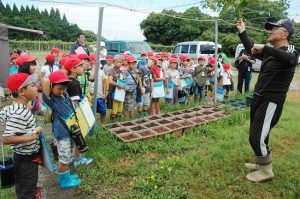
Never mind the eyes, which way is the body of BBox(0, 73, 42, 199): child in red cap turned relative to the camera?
to the viewer's right

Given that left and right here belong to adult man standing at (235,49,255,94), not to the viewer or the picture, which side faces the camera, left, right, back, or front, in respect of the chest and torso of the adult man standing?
front

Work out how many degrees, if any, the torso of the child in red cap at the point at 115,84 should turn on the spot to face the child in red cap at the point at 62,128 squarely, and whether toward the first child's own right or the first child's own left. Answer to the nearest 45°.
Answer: approximately 45° to the first child's own right

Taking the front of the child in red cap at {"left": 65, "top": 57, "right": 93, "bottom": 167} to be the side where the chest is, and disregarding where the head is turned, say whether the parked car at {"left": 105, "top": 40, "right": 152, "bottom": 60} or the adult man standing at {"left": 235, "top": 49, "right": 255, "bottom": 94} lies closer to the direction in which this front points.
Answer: the adult man standing

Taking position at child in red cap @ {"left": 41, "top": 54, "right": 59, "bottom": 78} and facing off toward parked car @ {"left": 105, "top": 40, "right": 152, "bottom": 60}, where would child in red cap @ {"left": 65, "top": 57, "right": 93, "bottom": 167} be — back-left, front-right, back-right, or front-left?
back-right

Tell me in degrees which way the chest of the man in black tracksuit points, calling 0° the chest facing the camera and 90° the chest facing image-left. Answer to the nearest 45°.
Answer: approximately 90°

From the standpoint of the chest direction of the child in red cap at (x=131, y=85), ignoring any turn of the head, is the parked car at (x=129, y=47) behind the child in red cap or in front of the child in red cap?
behind

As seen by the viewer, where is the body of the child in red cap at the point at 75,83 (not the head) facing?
to the viewer's right

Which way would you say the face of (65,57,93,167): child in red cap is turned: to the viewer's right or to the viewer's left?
to the viewer's right

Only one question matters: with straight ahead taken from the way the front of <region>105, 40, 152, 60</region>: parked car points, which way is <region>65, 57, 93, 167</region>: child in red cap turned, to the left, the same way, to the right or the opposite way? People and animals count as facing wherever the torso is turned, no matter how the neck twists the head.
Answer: the same way

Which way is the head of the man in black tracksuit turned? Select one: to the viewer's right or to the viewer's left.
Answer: to the viewer's left

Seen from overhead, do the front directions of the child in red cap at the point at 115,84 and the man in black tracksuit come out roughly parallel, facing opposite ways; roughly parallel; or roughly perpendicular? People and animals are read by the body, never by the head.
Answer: roughly parallel, facing opposite ways

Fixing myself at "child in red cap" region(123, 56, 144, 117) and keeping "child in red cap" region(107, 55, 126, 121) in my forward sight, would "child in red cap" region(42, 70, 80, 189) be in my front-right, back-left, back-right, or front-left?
front-left

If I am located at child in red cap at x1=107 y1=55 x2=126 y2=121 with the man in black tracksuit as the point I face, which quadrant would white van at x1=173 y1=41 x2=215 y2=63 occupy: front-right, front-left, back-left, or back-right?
back-left

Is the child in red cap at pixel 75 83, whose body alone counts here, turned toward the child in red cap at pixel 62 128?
no

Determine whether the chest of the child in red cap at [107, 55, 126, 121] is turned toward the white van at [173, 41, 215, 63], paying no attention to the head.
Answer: no

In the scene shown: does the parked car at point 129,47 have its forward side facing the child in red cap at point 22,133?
no

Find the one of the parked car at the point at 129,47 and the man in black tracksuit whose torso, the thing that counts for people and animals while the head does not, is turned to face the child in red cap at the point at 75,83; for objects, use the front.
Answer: the man in black tracksuit
